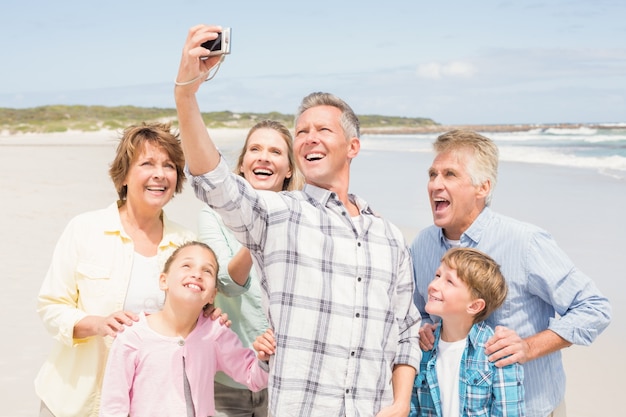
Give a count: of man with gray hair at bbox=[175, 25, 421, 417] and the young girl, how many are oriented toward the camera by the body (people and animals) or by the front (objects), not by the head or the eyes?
2

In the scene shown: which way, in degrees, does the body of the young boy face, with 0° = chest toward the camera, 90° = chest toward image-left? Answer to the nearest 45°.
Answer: approximately 45°

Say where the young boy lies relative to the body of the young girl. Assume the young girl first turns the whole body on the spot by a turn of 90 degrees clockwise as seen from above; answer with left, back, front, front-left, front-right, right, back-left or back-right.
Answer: back

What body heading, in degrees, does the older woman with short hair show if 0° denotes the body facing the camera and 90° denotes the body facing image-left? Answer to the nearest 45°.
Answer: approximately 315°

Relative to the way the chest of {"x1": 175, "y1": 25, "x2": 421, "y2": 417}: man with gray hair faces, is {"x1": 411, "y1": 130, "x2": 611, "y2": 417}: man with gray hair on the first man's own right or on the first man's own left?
on the first man's own left
